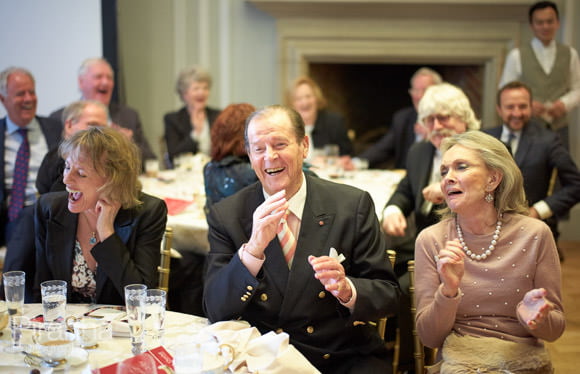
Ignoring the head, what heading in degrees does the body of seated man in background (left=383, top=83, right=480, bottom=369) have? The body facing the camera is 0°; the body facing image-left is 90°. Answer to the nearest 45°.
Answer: approximately 45°

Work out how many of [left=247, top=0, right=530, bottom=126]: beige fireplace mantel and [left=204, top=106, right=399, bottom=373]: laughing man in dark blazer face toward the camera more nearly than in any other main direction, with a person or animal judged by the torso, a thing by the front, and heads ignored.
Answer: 2

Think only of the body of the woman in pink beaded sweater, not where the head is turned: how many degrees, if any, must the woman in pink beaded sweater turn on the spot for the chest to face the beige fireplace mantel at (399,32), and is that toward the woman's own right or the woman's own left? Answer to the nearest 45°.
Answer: approximately 135° to the woman's own right

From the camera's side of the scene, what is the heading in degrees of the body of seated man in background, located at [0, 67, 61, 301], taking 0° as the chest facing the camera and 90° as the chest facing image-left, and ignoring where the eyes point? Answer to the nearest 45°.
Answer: approximately 315°

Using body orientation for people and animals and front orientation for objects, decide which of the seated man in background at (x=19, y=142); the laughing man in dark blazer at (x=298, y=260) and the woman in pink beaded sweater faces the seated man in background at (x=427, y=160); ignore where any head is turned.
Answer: the seated man in background at (x=19, y=142)

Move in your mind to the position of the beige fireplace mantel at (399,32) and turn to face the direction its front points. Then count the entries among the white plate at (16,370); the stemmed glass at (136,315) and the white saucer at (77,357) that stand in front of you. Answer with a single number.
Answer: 3

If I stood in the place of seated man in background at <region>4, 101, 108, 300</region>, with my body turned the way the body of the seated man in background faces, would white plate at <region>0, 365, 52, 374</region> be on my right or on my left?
on my right

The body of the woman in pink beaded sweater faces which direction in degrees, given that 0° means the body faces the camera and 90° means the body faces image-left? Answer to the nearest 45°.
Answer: approximately 45°

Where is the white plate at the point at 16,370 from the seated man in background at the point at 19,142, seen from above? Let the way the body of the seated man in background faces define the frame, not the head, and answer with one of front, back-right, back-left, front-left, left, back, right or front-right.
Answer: front-right

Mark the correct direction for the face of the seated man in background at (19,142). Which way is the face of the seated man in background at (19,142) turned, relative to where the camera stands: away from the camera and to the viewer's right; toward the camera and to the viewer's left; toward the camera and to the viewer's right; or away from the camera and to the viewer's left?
toward the camera and to the viewer's right

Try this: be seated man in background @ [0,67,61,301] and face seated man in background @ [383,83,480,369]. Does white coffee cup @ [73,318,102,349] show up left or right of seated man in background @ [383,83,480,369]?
right
